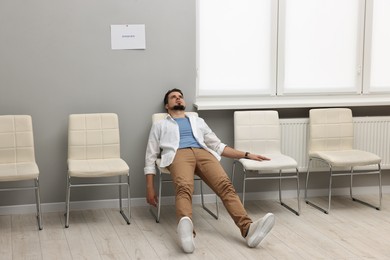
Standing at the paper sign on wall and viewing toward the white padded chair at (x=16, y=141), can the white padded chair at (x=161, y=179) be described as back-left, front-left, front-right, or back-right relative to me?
back-left

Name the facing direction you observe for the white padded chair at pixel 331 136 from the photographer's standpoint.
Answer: facing the viewer and to the right of the viewer

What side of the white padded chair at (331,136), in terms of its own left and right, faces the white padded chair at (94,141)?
right

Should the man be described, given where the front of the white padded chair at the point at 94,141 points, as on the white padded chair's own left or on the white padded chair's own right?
on the white padded chair's own left

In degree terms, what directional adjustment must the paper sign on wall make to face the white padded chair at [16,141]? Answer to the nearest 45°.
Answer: approximately 90° to its right

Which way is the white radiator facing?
toward the camera

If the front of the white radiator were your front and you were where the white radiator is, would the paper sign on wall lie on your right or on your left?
on your right

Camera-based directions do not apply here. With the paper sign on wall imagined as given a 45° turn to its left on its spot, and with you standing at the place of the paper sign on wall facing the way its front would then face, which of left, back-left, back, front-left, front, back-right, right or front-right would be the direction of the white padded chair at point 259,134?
front-left

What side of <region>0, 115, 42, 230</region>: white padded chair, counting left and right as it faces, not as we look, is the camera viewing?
front

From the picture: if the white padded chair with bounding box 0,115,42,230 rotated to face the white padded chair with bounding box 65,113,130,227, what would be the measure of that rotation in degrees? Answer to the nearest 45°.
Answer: approximately 90° to its left

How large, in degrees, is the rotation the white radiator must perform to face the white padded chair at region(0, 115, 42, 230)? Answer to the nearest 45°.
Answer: approximately 45° to its right

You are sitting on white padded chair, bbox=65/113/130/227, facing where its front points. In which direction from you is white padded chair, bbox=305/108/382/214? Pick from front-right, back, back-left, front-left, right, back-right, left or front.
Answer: left
